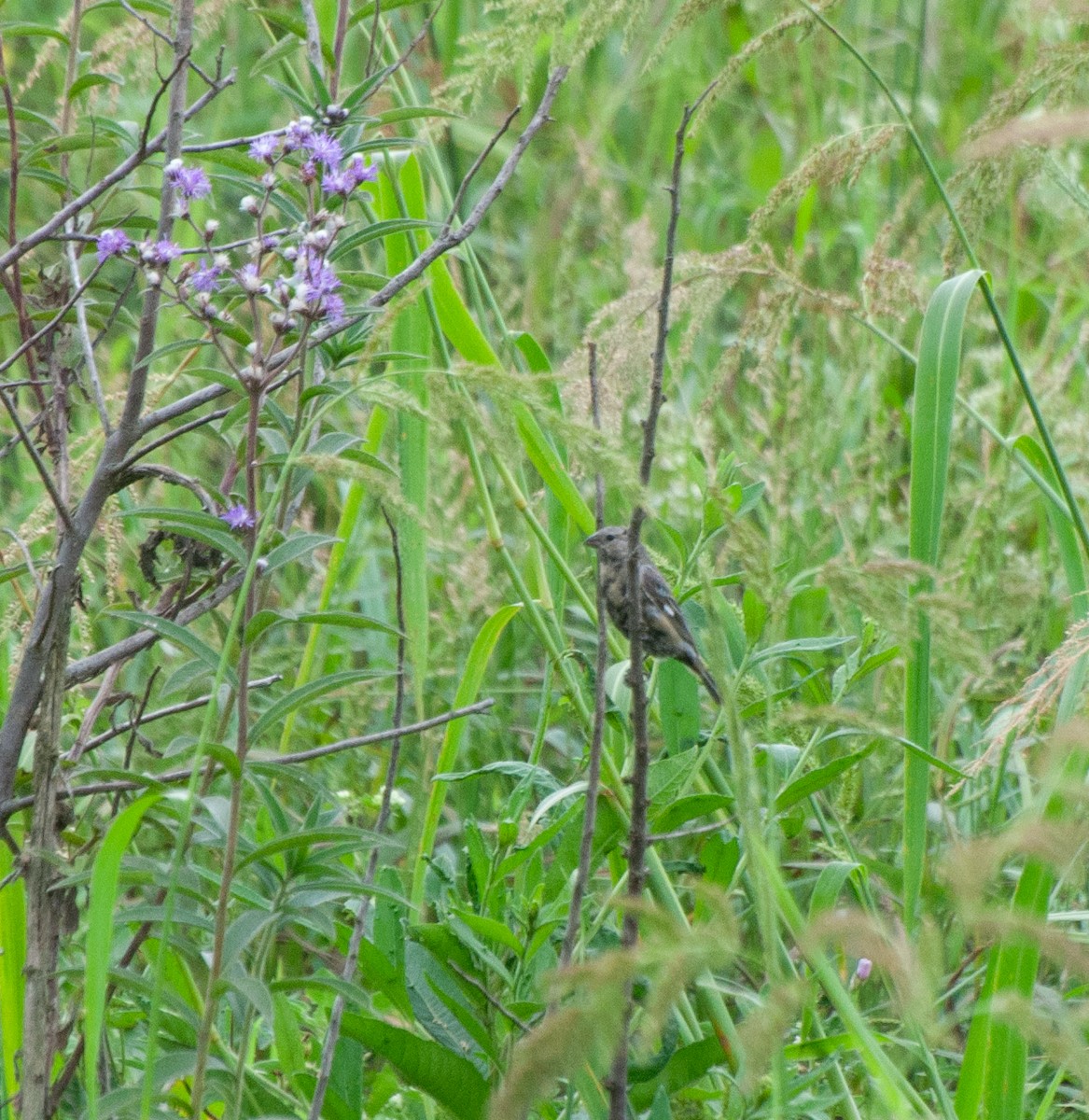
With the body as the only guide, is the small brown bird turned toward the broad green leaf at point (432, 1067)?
no

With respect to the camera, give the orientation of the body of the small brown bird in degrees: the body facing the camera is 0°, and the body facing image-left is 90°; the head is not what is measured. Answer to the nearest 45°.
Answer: approximately 90°

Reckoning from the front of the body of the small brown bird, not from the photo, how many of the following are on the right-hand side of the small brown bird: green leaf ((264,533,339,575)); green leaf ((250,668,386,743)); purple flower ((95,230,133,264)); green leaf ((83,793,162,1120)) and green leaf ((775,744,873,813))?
0

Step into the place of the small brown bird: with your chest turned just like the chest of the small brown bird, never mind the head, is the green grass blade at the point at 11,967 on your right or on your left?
on your left

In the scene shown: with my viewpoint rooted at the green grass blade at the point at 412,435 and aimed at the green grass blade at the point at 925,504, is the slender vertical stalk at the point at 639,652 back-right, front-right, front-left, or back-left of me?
front-right

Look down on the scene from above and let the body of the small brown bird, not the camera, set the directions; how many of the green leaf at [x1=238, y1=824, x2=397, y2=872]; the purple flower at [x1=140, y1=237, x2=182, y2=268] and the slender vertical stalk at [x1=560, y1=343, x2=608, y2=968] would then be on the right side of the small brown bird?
0
